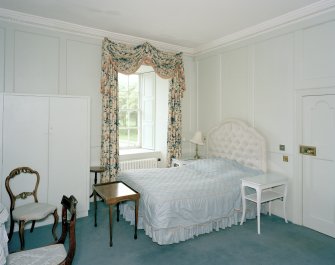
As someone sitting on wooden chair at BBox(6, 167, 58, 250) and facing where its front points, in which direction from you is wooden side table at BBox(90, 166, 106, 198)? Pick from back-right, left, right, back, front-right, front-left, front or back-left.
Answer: left

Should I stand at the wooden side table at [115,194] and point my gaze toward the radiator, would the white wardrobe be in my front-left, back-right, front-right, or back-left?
front-left

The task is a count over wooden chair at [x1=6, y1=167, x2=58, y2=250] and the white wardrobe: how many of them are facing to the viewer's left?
0

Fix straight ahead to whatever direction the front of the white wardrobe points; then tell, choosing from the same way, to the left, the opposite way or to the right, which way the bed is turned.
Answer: to the right

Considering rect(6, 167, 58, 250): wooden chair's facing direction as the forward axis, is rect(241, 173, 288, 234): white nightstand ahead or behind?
ahead

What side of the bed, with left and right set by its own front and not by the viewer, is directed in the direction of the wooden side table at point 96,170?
right

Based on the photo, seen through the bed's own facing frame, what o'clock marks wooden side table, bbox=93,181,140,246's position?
The wooden side table is roughly at 1 o'clock from the bed.

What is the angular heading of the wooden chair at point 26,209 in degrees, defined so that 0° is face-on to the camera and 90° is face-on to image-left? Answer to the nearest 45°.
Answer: approximately 315°

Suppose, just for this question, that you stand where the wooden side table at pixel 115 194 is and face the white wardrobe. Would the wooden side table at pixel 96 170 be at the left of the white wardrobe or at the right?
right

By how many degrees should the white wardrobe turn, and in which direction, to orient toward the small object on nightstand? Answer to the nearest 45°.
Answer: approximately 90° to its left
